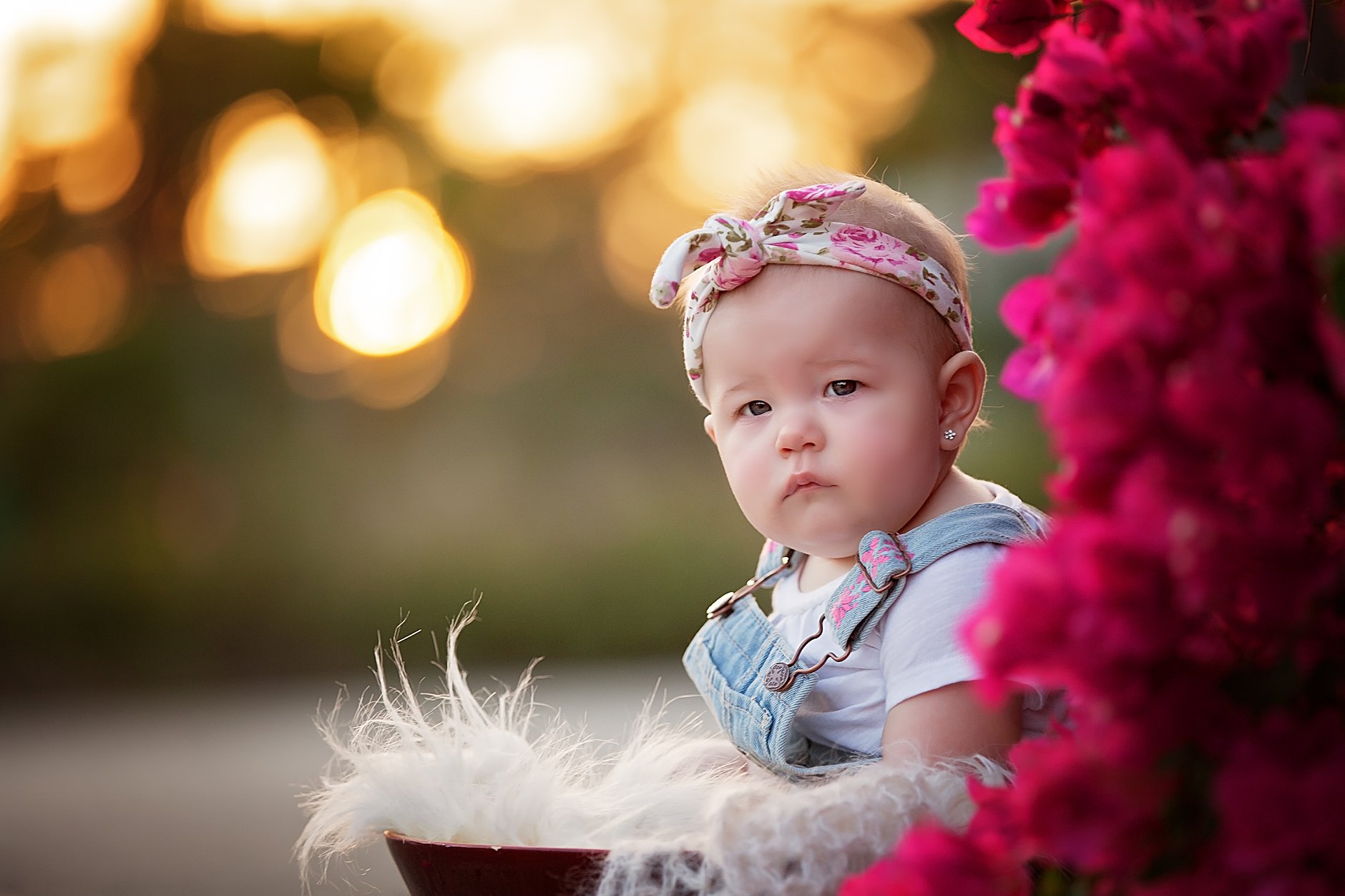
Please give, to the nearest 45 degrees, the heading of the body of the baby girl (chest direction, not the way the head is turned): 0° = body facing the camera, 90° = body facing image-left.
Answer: approximately 45°

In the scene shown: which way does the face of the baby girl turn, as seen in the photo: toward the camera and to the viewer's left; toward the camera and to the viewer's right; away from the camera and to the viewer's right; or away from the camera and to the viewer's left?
toward the camera and to the viewer's left
